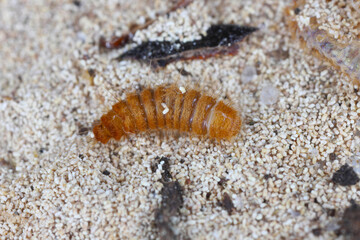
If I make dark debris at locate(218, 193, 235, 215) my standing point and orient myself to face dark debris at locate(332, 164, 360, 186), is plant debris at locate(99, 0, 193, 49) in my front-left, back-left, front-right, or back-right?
back-left

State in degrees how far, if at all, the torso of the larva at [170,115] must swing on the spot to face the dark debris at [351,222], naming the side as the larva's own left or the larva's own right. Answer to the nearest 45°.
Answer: approximately 135° to the larva's own left

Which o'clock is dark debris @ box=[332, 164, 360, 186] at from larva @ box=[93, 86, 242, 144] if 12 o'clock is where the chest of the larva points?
The dark debris is roughly at 7 o'clock from the larva.

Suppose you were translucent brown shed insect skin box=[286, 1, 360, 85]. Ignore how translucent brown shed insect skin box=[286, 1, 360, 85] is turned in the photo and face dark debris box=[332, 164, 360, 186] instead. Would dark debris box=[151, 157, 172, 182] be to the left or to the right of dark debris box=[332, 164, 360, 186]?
right

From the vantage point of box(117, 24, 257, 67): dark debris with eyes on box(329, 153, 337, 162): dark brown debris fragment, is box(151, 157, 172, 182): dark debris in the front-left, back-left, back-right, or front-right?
front-right

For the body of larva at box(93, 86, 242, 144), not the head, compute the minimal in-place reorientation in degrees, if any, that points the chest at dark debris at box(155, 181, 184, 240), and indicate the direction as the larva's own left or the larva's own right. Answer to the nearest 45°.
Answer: approximately 90° to the larva's own right

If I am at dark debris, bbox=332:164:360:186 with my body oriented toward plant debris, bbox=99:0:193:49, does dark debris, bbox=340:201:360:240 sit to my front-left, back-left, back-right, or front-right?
back-left
